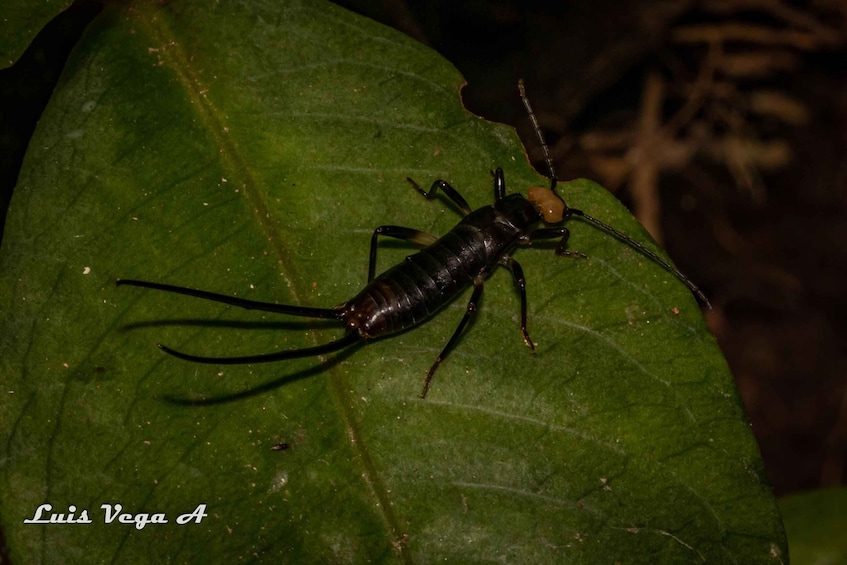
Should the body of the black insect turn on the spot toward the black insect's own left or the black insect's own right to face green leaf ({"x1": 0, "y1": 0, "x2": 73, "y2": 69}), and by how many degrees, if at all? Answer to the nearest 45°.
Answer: approximately 135° to the black insect's own left

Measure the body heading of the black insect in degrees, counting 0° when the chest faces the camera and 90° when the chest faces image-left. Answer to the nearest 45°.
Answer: approximately 225°
